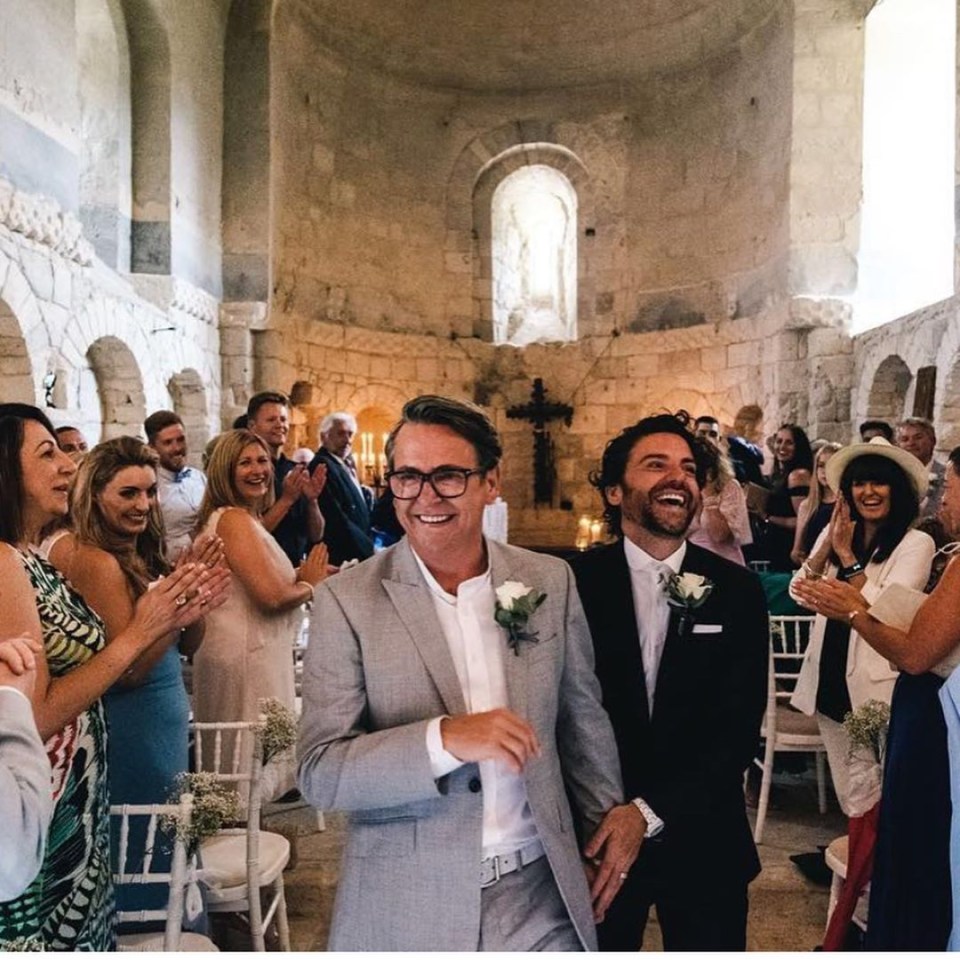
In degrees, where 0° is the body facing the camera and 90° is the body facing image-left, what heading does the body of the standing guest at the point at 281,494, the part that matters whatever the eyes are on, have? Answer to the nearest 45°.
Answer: approximately 315°

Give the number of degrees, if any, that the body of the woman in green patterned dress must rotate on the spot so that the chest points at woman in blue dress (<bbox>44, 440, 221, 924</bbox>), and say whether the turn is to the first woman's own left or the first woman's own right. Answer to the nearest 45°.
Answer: approximately 90° to the first woman's own left

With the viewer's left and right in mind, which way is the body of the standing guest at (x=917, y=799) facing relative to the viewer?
facing to the left of the viewer

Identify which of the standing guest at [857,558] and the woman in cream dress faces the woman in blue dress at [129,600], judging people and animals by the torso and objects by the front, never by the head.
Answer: the standing guest

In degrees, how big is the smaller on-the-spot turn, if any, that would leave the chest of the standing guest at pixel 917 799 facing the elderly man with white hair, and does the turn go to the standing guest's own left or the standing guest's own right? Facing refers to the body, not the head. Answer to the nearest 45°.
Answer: approximately 45° to the standing guest's own right

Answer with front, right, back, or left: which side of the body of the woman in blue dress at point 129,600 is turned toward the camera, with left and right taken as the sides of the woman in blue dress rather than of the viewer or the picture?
right
